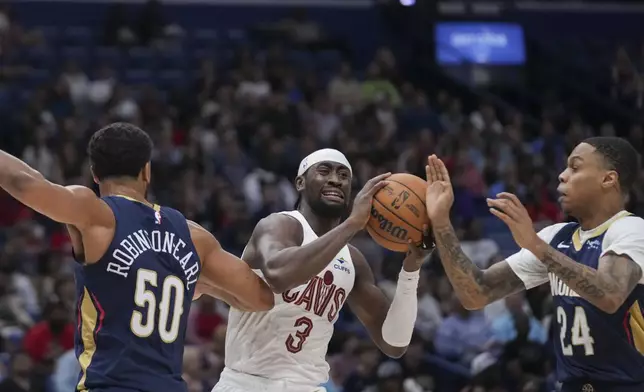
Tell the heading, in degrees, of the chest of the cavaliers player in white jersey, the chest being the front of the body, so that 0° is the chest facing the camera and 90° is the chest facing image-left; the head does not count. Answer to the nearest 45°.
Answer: approximately 315°

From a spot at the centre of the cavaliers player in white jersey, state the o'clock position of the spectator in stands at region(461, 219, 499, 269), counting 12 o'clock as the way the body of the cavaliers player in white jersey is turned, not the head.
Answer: The spectator in stands is roughly at 8 o'clock from the cavaliers player in white jersey.

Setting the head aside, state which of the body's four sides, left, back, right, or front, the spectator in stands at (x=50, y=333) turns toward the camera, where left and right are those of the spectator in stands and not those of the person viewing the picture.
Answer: front

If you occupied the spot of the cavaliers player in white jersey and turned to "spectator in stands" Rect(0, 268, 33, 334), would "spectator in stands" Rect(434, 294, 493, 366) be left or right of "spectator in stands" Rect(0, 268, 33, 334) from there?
right

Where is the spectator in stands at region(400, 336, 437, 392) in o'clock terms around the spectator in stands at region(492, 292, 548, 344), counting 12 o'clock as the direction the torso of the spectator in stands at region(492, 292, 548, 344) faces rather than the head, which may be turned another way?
the spectator in stands at region(400, 336, 437, 392) is roughly at 2 o'clock from the spectator in stands at region(492, 292, 548, 344).

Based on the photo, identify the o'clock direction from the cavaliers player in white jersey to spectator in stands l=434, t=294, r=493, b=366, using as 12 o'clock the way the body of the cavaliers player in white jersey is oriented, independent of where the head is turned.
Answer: The spectator in stands is roughly at 8 o'clock from the cavaliers player in white jersey.

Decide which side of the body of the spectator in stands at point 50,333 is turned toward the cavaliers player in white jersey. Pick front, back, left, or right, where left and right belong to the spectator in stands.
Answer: front

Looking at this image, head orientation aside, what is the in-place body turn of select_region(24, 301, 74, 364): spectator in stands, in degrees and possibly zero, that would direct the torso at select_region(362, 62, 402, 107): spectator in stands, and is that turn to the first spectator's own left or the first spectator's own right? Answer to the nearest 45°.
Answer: approximately 135° to the first spectator's own left

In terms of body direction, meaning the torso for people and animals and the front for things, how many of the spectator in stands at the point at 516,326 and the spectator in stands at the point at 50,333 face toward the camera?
2
